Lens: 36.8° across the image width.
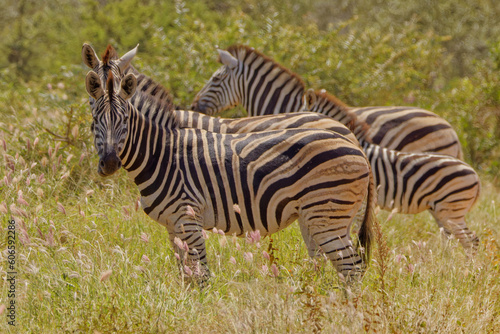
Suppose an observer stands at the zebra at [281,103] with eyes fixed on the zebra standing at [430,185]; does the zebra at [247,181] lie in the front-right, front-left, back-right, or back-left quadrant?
front-right

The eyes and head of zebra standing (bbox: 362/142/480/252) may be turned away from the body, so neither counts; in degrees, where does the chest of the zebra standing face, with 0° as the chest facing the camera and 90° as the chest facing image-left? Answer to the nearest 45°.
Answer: approximately 90°

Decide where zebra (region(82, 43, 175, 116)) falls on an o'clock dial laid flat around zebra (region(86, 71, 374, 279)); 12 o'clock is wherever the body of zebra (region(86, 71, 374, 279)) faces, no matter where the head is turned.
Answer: zebra (region(82, 43, 175, 116)) is roughly at 1 o'clock from zebra (region(86, 71, 374, 279)).

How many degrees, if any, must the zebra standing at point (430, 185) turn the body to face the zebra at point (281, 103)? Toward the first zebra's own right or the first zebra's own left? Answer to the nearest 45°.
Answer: approximately 45° to the first zebra's own right

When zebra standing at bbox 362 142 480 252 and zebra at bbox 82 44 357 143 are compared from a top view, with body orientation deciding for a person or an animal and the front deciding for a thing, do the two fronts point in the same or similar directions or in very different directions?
same or similar directions

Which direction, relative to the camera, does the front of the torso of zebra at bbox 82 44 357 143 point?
to the viewer's left

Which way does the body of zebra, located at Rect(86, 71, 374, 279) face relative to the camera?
to the viewer's left

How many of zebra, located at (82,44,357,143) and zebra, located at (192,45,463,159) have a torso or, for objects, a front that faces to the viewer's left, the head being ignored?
2

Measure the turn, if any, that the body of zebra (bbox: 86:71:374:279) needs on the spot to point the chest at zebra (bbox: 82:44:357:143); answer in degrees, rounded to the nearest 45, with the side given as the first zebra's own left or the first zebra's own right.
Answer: approximately 45° to the first zebra's own right

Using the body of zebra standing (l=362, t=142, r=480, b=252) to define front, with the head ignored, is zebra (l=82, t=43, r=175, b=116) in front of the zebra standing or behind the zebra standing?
in front

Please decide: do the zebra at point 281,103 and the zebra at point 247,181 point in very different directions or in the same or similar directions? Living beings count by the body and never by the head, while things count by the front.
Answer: same or similar directions

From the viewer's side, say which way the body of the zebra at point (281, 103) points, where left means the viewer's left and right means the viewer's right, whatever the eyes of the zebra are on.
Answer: facing to the left of the viewer

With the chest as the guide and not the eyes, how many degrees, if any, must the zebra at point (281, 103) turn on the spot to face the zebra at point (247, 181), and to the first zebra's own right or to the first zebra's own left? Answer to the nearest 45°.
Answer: approximately 90° to the first zebra's own left

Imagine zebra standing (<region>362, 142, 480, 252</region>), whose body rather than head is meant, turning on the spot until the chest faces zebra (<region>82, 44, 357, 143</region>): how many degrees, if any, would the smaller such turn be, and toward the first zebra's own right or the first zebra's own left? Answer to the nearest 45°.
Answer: approximately 45° to the first zebra's own left
